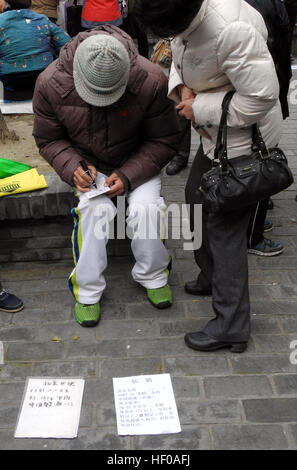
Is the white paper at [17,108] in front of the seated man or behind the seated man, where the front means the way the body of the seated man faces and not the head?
behind

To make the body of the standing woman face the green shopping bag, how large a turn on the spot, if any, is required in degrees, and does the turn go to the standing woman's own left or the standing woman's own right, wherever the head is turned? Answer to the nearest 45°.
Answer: approximately 45° to the standing woman's own right

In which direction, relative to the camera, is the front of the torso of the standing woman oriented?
to the viewer's left

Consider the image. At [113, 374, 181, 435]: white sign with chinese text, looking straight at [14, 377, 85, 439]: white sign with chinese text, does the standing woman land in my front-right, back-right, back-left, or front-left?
back-right

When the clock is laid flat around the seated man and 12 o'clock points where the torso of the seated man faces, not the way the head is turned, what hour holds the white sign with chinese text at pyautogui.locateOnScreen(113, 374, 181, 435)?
The white sign with chinese text is roughly at 12 o'clock from the seated man.

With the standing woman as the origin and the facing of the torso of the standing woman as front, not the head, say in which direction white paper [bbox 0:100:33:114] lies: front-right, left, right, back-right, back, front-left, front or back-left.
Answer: front-right

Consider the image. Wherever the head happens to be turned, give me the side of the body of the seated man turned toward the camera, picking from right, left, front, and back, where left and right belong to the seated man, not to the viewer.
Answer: front

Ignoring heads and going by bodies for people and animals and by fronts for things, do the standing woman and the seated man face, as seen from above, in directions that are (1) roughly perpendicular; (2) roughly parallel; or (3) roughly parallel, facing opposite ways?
roughly perpendicular

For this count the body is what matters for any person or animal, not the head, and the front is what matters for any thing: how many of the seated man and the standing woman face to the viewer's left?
1

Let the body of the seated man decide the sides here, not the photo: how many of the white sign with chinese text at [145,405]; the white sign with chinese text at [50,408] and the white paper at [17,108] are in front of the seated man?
2
